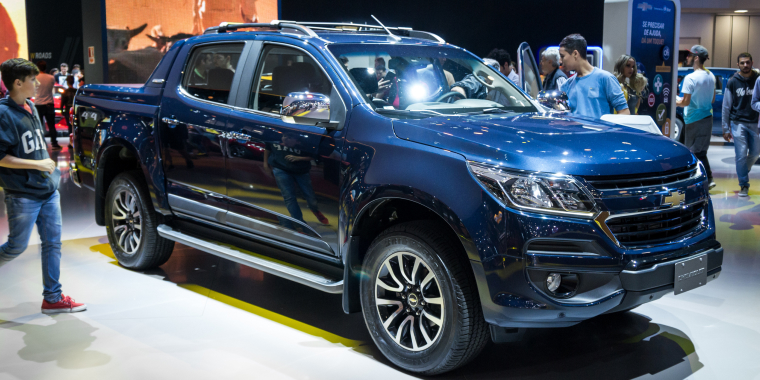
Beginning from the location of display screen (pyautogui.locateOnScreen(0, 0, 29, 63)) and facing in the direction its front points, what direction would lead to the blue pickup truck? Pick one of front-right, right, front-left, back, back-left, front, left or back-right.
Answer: front

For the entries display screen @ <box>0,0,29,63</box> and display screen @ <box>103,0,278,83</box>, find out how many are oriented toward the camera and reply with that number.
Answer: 2

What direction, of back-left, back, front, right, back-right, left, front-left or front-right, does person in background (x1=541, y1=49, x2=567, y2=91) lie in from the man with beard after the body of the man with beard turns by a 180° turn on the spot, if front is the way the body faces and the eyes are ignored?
back-left

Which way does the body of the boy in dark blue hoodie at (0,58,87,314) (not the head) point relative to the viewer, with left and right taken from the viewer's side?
facing the viewer and to the right of the viewer

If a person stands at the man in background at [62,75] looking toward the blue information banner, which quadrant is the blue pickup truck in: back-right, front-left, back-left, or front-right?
front-right

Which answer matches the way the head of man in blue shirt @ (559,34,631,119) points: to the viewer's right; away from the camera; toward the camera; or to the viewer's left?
to the viewer's left

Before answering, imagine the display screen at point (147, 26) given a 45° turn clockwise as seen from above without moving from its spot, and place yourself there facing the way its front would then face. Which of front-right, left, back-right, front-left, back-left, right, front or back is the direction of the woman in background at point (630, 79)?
left

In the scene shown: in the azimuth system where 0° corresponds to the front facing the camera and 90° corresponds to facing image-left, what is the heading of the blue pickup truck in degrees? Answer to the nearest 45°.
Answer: approximately 315°

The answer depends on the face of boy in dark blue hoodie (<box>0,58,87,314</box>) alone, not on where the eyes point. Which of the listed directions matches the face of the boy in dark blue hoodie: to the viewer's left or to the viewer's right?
to the viewer's right

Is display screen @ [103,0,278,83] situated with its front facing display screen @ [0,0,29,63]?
no

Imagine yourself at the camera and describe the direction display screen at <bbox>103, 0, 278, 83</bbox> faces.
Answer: facing the viewer

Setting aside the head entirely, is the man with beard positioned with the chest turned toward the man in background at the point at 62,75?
no

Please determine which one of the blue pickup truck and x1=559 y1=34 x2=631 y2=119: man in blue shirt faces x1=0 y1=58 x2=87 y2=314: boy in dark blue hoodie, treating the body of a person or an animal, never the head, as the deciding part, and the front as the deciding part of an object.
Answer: the man in blue shirt

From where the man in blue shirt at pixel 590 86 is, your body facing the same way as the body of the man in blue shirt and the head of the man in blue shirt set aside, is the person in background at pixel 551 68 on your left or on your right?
on your right

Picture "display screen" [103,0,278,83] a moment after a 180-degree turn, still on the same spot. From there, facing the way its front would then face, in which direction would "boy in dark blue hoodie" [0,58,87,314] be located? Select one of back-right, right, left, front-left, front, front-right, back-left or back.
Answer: back

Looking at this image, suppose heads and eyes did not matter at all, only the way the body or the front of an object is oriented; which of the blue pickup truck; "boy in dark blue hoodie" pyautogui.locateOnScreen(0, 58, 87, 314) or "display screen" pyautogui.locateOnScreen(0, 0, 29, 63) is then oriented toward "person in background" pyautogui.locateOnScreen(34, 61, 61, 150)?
the display screen

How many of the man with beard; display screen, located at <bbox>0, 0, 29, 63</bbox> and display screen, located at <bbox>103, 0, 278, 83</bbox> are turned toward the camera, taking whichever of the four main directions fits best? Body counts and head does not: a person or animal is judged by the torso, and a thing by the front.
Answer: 3

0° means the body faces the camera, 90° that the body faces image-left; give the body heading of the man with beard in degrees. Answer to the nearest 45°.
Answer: approximately 0°

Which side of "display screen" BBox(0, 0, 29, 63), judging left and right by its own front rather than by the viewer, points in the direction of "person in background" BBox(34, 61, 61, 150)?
front

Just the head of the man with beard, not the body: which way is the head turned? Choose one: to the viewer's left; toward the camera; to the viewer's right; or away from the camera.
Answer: toward the camera

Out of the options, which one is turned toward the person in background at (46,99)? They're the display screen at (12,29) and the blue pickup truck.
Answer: the display screen
